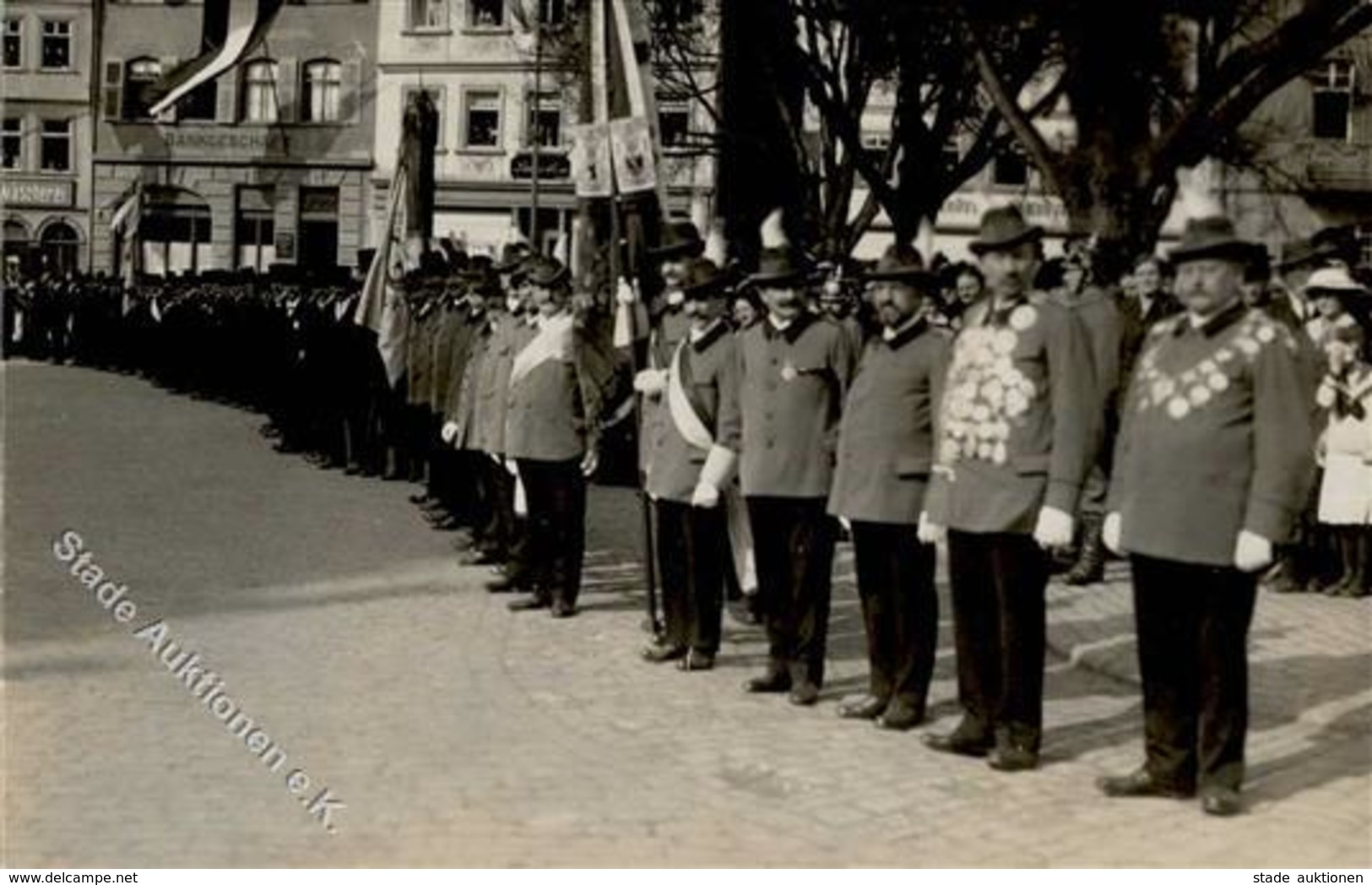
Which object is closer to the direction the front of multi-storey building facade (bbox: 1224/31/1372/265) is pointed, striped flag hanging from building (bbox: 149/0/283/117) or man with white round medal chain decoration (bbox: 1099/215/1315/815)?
the man with white round medal chain decoration

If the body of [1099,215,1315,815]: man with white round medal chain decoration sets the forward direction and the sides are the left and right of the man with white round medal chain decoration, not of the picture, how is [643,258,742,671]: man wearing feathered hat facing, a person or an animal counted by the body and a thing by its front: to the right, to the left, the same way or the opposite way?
the same way

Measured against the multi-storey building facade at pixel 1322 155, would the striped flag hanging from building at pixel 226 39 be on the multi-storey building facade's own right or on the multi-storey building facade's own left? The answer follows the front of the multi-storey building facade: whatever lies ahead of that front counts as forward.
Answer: on the multi-storey building facade's own right

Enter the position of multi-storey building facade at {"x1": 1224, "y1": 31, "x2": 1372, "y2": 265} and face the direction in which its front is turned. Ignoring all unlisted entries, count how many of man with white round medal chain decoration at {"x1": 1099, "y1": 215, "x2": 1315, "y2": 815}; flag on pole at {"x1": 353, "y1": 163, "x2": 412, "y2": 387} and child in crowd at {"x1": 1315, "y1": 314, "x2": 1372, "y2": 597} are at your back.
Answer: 0

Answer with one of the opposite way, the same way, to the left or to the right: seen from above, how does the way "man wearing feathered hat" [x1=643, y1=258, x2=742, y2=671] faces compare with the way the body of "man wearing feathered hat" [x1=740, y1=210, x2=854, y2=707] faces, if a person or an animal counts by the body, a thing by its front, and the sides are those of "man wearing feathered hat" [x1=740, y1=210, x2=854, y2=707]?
the same way

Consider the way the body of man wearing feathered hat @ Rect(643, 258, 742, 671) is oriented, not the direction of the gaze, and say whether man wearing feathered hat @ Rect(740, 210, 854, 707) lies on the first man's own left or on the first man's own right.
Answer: on the first man's own left

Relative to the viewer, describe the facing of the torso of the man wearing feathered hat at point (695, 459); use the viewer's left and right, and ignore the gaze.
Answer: facing the viewer and to the left of the viewer

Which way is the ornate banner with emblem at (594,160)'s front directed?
toward the camera

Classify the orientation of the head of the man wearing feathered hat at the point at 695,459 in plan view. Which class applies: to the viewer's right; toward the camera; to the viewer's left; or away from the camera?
toward the camera

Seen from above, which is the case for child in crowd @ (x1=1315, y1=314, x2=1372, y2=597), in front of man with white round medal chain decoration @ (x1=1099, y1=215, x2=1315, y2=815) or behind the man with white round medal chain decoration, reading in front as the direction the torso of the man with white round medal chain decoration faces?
behind

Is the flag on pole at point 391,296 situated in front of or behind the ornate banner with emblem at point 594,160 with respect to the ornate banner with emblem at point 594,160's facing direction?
behind

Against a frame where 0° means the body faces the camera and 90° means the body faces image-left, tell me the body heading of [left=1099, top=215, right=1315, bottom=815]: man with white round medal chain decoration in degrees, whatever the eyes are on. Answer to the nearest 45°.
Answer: approximately 45°

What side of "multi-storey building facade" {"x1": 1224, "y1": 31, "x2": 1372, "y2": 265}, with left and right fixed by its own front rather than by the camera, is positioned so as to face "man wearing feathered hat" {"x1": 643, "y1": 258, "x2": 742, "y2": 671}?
front

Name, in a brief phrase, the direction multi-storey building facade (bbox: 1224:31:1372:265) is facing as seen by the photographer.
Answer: facing the viewer

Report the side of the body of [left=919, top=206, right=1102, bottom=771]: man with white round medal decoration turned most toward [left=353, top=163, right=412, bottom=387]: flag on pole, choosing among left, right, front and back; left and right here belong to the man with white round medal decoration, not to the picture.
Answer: right

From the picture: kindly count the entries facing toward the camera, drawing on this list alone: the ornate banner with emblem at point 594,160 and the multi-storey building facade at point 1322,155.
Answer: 2

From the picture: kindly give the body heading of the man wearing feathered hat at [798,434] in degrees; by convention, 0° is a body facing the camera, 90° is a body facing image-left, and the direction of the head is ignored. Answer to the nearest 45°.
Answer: approximately 45°

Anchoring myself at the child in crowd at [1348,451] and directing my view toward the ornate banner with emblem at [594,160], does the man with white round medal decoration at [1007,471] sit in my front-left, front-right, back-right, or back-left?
front-left

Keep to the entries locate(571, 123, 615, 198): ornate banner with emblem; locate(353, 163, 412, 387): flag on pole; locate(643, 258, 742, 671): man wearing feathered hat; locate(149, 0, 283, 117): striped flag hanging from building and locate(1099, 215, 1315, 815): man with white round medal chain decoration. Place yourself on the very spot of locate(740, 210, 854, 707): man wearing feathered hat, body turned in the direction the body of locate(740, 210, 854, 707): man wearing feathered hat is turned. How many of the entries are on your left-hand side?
1

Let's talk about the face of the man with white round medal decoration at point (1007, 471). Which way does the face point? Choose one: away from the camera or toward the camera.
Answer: toward the camera
